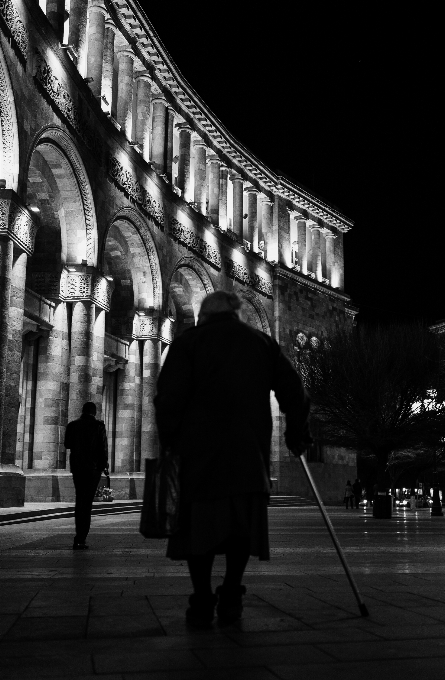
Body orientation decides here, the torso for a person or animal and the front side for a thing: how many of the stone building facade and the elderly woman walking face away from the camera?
1

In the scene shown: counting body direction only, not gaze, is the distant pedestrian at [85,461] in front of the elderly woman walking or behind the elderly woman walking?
in front

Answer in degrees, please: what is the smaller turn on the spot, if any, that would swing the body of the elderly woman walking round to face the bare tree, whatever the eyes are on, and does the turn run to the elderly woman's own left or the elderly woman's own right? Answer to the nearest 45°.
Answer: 0° — they already face it

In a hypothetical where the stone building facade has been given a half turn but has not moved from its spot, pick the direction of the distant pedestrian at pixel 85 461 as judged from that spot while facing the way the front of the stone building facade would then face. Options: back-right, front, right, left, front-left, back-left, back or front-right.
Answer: back-left

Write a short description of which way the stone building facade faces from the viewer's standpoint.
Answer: facing the viewer and to the right of the viewer

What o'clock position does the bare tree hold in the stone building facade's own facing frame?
The bare tree is roughly at 10 o'clock from the stone building facade.

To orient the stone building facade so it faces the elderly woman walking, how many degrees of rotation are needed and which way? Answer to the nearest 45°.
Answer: approximately 45° to its right

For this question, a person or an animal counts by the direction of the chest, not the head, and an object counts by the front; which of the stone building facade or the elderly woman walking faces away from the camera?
the elderly woman walking

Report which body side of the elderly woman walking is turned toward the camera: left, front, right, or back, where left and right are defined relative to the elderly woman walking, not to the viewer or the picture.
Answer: back
